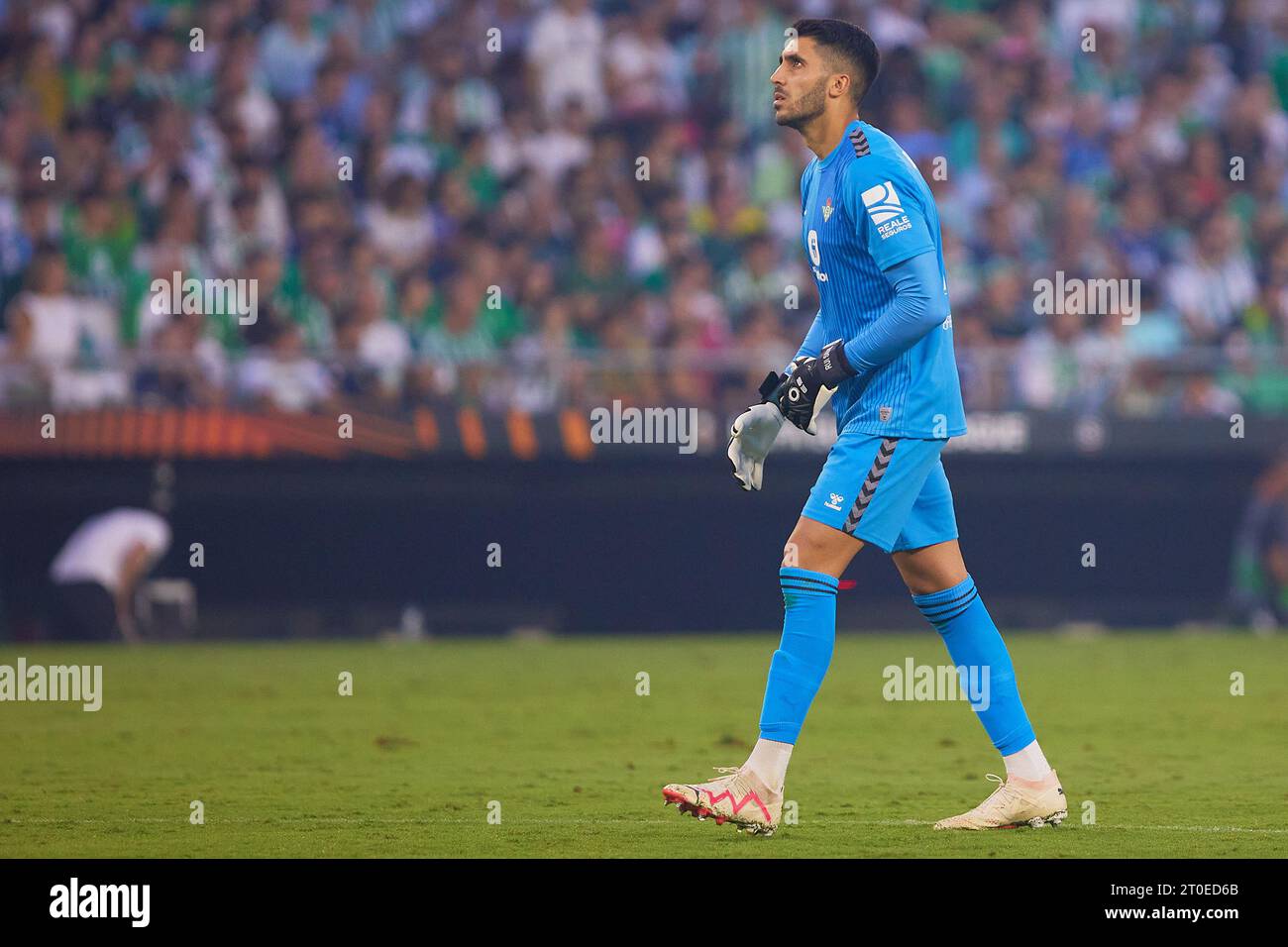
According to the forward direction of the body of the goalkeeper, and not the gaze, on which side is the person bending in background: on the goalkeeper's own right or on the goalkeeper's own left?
on the goalkeeper's own right

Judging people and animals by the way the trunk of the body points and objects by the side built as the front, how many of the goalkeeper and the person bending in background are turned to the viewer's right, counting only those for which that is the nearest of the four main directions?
1

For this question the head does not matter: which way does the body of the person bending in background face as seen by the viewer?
to the viewer's right

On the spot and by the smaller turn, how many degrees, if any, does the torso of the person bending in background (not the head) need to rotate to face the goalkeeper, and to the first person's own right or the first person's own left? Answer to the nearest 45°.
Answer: approximately 90° to the first person's own right

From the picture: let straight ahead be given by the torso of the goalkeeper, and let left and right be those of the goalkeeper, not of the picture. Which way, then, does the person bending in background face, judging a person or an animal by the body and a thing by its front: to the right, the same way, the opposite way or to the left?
the opposite way

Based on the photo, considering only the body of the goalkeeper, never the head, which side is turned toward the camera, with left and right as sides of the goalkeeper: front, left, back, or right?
left

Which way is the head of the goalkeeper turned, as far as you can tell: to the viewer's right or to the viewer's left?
to the viewer's left
